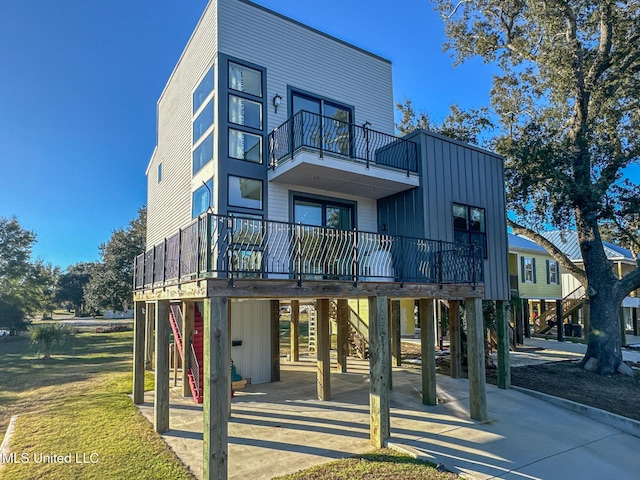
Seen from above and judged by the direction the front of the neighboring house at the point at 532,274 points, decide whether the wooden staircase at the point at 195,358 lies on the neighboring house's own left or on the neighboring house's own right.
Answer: on the neighboring house's own right

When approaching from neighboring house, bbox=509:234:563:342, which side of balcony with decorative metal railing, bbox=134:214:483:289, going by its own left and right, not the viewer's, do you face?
left

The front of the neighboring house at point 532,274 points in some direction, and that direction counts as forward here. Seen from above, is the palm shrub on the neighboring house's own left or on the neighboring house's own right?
on the neighboring house's own right

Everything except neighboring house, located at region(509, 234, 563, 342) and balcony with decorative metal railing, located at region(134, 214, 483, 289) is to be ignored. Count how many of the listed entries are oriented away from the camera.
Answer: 0

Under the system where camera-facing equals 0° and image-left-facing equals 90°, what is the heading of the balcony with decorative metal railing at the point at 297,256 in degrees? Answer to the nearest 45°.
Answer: approximately 315°

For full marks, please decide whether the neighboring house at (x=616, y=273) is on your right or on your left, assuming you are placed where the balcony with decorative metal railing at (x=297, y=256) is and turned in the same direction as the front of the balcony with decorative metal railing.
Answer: on your left

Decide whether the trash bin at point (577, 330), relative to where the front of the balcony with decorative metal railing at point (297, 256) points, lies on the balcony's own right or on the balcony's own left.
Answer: on the balcony's own left
